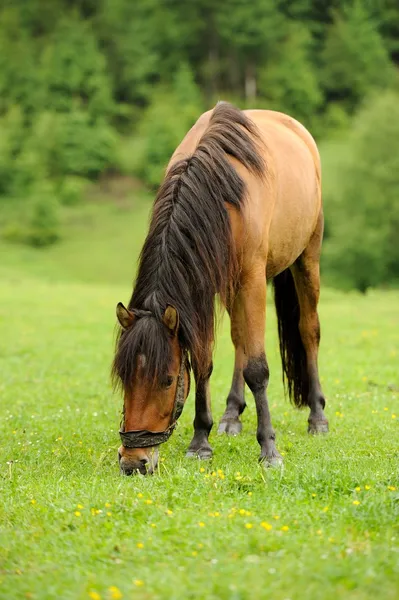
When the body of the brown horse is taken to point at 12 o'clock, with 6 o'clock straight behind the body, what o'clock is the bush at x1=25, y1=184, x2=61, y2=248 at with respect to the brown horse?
The bush is roughly at 4 o'clock from the brown horse.

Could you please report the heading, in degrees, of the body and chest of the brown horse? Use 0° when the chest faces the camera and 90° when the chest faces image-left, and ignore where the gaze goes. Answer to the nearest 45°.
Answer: approximately 45°
